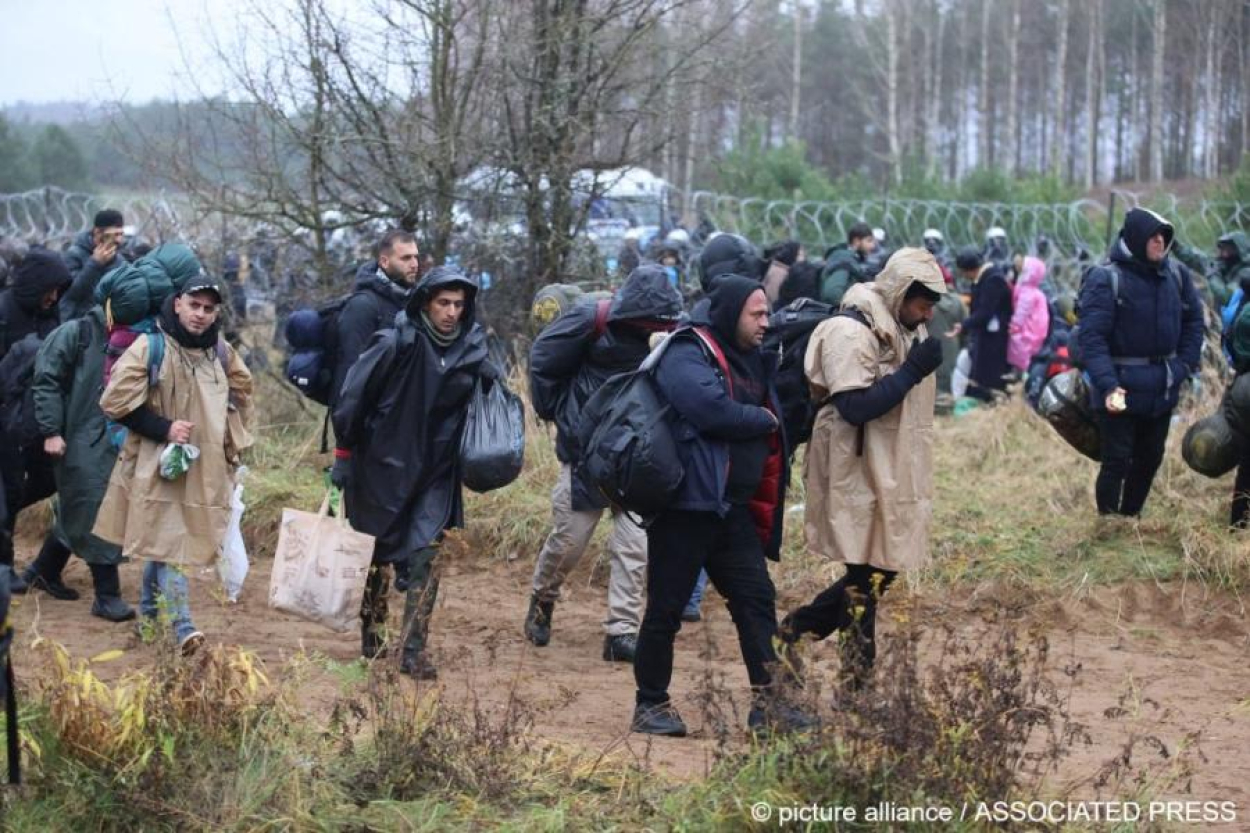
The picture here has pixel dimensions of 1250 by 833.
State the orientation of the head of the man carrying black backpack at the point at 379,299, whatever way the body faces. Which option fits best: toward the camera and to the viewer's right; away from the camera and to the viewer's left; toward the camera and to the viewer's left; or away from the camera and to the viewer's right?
toward the camera and to the viewer's right

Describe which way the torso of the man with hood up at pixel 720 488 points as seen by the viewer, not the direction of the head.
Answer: to the viewer's right

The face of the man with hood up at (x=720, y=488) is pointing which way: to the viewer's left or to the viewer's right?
to the viewer's right

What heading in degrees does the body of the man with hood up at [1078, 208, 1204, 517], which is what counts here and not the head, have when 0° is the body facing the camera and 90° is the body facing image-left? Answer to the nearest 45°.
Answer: approximately 315°

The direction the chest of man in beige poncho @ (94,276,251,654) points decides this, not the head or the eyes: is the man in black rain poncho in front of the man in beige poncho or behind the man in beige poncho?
in front

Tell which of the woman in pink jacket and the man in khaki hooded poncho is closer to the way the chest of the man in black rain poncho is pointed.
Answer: the man in khaki hooded poncho

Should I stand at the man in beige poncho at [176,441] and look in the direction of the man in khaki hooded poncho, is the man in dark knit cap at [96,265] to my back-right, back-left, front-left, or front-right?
back-left
